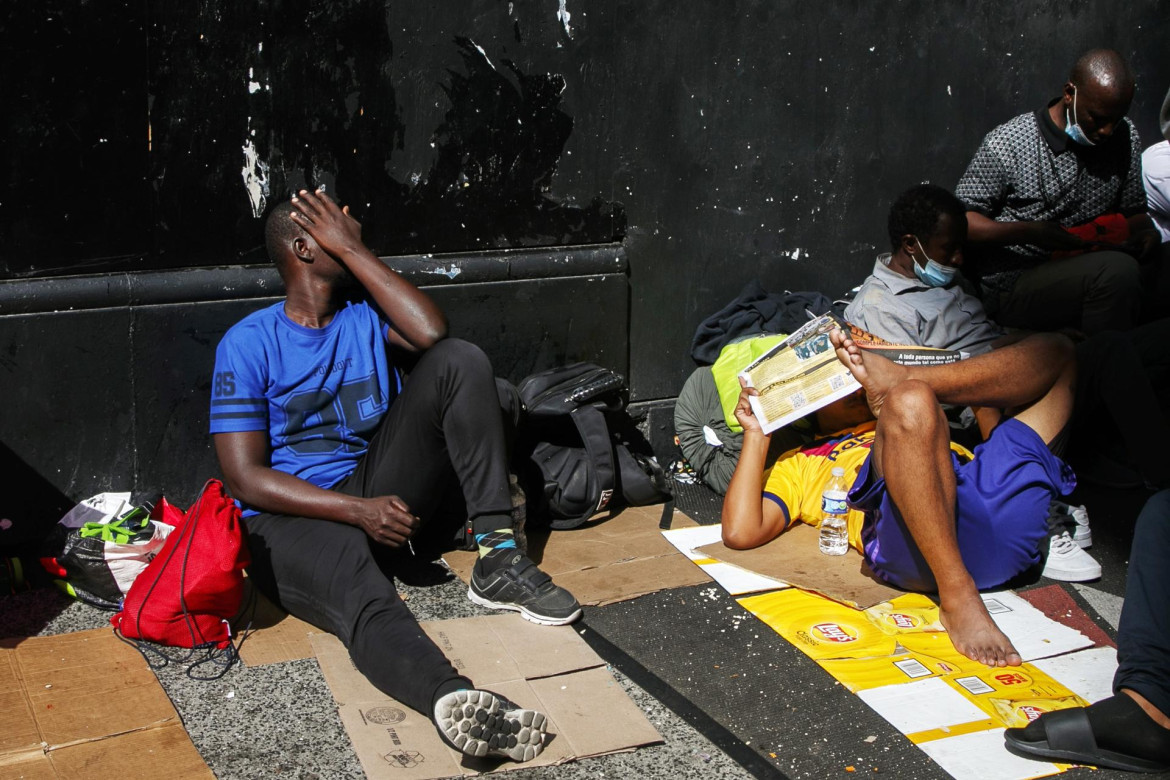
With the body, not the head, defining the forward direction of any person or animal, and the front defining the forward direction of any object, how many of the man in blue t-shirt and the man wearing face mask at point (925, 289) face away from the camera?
0

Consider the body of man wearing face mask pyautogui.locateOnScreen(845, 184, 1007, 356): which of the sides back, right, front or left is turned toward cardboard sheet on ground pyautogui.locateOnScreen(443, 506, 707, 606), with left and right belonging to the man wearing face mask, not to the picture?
right

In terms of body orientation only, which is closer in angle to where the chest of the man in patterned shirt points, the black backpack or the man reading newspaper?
the man reading newspaper

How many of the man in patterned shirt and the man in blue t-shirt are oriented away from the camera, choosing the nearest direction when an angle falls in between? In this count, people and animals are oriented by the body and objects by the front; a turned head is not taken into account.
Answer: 0

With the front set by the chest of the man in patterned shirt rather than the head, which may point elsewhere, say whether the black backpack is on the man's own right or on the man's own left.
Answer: on the man's own right

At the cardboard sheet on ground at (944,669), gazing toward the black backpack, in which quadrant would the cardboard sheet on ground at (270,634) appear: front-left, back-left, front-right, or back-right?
front-left

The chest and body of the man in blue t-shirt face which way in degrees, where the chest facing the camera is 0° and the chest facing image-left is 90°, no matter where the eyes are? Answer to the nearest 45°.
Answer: approximately 315°

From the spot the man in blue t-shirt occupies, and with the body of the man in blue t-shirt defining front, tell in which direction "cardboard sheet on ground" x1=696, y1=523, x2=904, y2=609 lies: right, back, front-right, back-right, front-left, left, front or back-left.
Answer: front-left

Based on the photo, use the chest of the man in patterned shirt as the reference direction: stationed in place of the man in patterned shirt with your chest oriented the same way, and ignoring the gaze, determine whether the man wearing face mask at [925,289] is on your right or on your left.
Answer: on your right

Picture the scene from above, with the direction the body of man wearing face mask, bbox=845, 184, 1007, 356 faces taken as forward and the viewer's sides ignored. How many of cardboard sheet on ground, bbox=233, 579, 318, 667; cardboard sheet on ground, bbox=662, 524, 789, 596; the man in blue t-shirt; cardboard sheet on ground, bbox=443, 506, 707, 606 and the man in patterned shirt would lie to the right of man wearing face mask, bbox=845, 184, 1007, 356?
4

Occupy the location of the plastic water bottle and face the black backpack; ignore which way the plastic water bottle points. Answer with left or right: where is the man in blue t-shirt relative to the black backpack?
left

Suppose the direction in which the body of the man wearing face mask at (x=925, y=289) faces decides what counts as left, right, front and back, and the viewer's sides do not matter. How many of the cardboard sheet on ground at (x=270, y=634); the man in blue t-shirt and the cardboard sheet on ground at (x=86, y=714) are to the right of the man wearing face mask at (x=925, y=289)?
3

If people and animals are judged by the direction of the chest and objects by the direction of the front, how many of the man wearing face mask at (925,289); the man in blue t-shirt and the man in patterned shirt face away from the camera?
0
